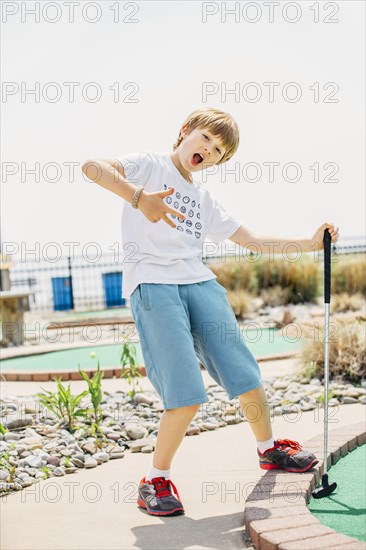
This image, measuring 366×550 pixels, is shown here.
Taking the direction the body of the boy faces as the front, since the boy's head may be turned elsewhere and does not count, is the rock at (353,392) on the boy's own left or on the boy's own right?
on the boy's own left

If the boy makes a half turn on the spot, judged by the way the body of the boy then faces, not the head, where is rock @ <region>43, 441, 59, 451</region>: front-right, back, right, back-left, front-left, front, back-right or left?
front

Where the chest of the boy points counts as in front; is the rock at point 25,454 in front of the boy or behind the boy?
behind

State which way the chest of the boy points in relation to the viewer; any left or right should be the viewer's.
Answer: facing the viewer and to the right of the viewer

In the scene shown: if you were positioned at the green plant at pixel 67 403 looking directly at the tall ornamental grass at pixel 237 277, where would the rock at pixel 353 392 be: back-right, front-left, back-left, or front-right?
front-right

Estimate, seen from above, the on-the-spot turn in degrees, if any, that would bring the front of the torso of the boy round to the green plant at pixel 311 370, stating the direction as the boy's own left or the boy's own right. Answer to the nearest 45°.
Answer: approximately 135° to the boy's own left

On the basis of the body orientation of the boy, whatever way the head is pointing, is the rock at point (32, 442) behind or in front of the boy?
behind

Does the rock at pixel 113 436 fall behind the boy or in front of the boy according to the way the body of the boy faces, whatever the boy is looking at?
behind

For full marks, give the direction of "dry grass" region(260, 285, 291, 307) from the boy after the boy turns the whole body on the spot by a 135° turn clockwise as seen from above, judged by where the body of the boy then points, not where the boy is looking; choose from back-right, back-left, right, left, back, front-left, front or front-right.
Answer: right

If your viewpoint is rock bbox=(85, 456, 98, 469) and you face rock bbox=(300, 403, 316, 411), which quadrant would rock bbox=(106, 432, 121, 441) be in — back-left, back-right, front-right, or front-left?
front-left
